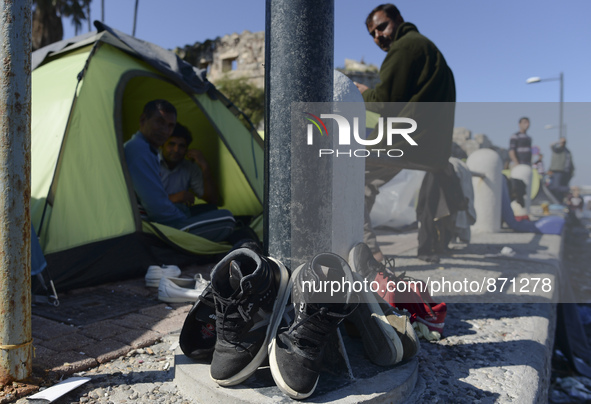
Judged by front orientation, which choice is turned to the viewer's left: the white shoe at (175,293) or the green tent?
the white shoe

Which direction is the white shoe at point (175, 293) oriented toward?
to the viewer's left

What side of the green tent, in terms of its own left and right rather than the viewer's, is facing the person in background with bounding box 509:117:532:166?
left

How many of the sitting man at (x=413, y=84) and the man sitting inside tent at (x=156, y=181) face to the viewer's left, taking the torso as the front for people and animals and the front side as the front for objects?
1

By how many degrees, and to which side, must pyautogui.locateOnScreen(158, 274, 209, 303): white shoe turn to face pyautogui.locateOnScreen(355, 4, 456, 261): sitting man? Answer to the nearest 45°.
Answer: approximately 180°

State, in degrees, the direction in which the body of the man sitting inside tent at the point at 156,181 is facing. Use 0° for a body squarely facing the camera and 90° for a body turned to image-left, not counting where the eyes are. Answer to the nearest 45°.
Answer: approximately 315°

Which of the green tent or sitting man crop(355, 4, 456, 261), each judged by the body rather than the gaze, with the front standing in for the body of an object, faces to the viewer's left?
the sitting man

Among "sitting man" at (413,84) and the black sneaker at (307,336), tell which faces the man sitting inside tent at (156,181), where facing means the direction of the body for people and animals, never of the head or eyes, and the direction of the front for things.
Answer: the sitting man

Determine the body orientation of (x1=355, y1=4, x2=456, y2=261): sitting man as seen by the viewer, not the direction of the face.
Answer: to the viewer's left

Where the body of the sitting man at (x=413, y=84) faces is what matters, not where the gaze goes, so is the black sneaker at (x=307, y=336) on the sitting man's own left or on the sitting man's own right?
on the sitting man's own left

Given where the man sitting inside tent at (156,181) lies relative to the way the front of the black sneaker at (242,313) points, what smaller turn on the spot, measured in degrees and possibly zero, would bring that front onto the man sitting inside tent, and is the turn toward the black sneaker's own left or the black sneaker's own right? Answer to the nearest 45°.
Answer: approximately 135° to the black sneaker's own right

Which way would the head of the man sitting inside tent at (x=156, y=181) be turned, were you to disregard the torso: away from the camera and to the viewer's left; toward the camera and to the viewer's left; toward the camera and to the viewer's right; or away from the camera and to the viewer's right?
toward the camera and to the viewer's right

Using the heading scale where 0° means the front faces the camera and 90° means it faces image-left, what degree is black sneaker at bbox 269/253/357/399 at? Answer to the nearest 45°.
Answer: approximately 45°

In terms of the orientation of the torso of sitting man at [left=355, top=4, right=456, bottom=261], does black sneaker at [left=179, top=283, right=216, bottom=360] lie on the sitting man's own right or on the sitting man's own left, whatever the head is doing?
on the sitting man's own left

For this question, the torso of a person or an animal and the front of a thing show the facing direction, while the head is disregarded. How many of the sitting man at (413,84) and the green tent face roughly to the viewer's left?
1
